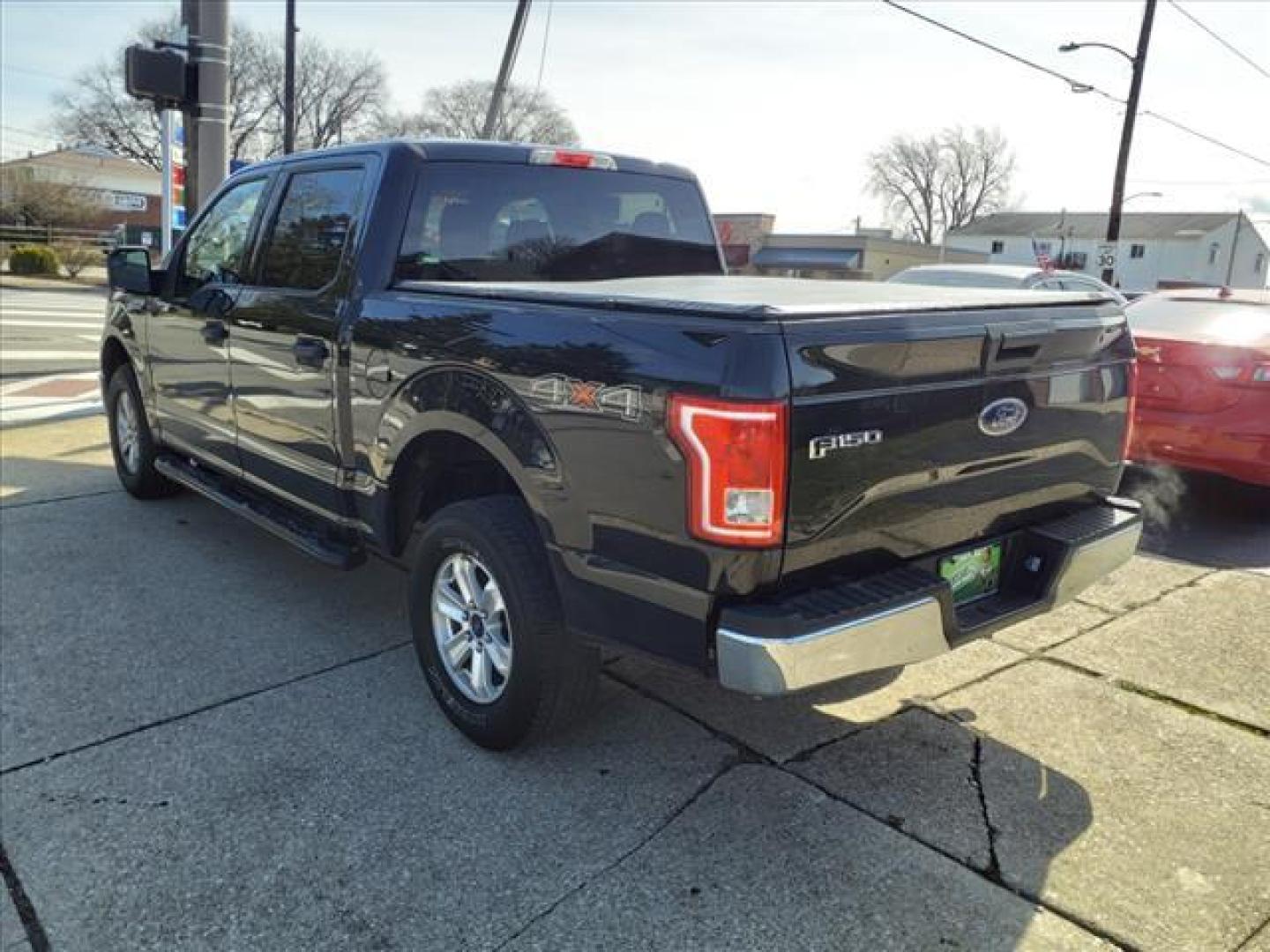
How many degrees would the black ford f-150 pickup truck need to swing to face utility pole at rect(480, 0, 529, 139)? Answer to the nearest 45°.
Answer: approximately 45° to its right

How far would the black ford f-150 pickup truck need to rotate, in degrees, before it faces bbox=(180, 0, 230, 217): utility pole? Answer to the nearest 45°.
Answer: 0° — it already faces it

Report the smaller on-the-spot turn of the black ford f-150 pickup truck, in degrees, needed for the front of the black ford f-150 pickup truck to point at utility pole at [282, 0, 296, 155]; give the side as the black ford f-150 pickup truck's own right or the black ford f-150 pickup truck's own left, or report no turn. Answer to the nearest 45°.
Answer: approximately 45° to the black ford f-150 pickup truck's own right

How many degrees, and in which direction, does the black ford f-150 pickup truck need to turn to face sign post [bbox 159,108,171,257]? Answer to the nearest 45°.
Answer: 0° — it already faces it

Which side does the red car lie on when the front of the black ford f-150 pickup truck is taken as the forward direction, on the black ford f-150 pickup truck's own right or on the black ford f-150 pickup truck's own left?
on the black ford f-150 pickup truck's own right

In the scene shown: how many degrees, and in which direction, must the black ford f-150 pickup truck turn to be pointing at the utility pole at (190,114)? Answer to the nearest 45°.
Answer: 0° — it already faces it

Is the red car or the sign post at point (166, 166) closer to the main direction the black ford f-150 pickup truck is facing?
the sign post

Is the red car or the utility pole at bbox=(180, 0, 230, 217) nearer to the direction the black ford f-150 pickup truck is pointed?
the utility pole

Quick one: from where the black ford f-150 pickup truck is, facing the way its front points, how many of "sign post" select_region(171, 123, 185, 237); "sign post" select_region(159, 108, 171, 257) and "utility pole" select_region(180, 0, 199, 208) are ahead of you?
3

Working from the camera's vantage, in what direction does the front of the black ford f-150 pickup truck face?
facing away from the viewer and to the left of the viewer

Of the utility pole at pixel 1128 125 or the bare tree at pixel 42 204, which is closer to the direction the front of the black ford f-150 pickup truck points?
the bare tree
